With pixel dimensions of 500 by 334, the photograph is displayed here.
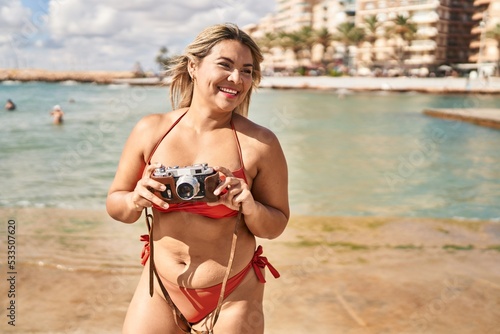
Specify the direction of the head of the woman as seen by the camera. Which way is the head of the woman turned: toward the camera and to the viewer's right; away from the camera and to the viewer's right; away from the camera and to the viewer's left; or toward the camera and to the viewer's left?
toward the camera and to the viewer's right

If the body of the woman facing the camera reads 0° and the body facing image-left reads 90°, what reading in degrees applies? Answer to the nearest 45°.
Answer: approximately 0°
